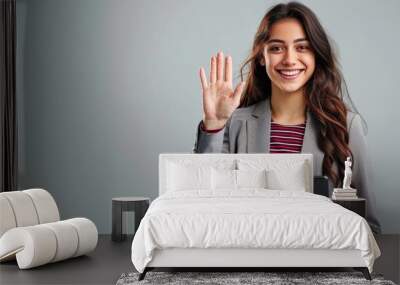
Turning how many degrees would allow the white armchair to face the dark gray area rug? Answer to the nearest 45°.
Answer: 0° — it already faces it

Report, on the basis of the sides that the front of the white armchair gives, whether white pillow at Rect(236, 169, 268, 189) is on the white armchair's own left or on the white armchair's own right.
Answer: on the white armchair's own left

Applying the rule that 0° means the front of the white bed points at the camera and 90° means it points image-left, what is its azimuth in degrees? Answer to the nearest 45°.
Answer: approximately 0°

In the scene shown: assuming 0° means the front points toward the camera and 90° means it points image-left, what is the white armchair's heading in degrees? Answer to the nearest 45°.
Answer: approximately 315°

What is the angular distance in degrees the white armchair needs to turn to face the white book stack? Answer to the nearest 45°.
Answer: approximately 45° to its left

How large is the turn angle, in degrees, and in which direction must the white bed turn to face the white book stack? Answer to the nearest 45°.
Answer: approximately 135° to its left

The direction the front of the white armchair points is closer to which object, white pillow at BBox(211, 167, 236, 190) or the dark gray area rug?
the dark gray area rug
